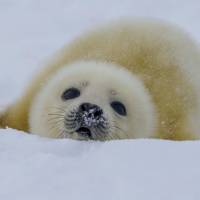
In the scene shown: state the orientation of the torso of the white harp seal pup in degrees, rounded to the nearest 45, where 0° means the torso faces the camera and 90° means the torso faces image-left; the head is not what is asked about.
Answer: approximately 0°
